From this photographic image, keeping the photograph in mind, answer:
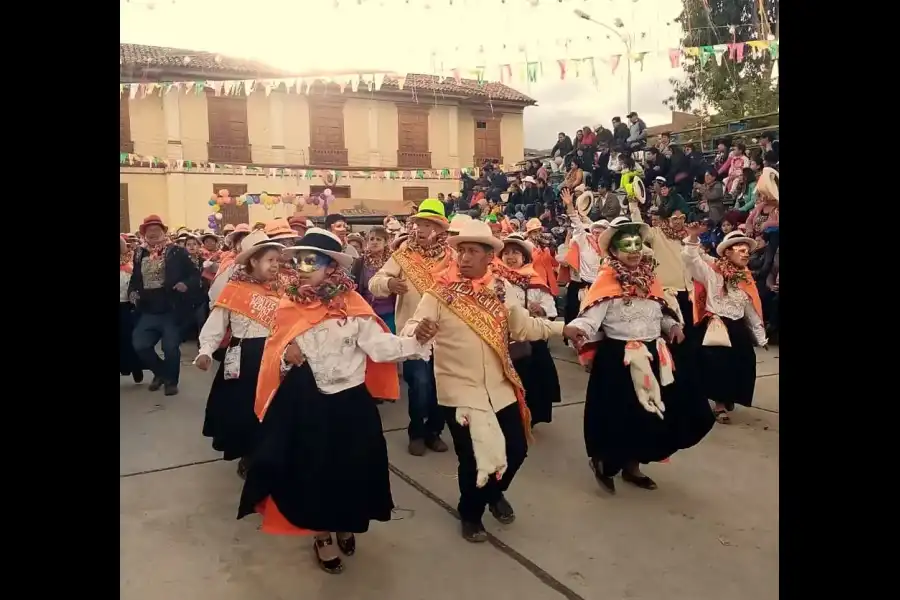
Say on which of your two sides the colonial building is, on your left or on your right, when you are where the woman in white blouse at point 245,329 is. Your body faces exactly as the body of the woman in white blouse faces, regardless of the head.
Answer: on your left

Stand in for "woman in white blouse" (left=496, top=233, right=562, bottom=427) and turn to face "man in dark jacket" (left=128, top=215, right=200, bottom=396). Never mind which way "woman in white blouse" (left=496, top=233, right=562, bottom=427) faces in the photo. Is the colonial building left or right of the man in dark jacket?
right

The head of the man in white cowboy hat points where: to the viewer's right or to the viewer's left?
to the viewer's left

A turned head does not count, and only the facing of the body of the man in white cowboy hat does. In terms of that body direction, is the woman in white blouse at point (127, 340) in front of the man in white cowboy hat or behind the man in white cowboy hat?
behind

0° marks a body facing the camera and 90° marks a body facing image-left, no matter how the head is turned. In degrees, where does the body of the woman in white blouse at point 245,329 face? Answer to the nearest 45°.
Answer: approximately 315°

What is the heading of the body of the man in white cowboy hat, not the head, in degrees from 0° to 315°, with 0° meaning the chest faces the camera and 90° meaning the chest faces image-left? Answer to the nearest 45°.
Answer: approximately 0°

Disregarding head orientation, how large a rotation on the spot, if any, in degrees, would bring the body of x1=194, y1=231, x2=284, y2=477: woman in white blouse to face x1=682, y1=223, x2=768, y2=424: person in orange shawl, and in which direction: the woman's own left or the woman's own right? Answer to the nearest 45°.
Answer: approximately 45° to the woman's own left
